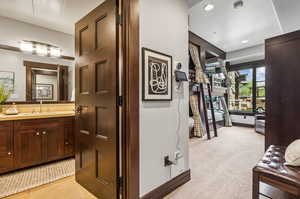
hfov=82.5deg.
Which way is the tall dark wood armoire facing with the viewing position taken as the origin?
facing the viewer and to the left of the viewer

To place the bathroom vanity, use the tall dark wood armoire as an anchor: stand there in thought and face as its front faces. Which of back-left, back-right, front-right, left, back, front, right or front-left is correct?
front

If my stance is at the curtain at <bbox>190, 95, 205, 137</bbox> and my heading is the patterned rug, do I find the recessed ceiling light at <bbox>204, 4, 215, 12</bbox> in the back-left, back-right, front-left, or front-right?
front-left

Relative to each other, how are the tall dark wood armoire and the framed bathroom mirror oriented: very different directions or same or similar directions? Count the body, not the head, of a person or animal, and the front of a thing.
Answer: very different directions

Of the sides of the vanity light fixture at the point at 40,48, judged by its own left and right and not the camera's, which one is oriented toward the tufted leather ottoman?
front

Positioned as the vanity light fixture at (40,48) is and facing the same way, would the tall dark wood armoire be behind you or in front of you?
in front

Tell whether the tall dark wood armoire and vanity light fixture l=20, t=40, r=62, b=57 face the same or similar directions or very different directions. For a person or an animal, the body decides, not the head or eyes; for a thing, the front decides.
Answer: very different directions

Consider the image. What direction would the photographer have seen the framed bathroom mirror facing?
facing the viewer and to the right of the viewer

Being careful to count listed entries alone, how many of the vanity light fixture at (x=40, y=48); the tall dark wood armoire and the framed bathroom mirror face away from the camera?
0
